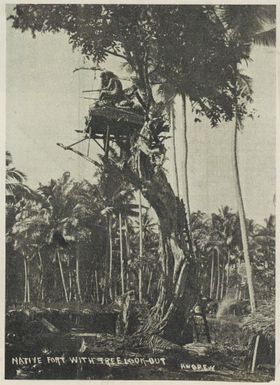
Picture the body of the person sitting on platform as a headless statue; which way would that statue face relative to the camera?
to the viewer's left

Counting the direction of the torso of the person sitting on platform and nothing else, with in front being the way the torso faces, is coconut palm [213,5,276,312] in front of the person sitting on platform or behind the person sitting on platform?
behind
